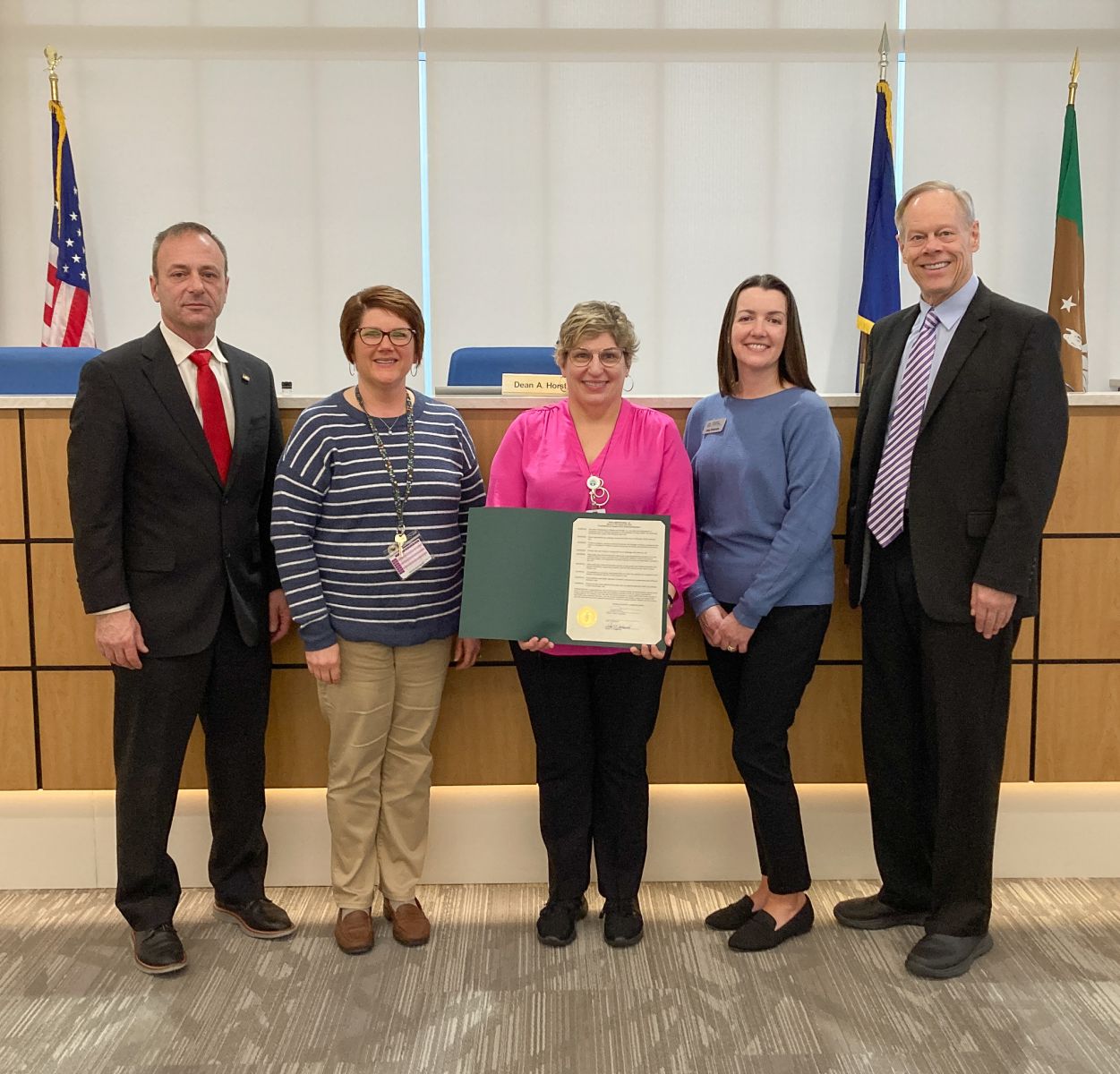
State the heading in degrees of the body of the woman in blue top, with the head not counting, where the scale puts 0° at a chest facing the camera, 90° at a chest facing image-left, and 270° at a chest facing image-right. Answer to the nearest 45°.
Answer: approximately 45°

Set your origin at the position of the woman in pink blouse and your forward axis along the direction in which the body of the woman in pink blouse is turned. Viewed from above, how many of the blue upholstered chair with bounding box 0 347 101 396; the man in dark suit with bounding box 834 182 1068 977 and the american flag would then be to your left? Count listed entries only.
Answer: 1

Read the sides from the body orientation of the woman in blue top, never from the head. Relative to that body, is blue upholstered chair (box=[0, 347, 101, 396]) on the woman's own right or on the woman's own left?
on the woman's own right

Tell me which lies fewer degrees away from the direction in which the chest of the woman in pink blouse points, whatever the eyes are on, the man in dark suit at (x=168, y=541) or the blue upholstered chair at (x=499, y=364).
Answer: the man in dark suit

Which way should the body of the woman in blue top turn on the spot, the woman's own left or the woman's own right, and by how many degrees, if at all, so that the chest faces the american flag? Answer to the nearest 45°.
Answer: approximately 90° to the woman's own right

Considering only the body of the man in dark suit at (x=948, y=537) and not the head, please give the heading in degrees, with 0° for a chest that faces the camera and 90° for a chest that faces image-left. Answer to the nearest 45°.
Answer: approximately 45°

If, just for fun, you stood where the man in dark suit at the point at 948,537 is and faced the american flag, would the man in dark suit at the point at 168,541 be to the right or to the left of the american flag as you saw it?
left

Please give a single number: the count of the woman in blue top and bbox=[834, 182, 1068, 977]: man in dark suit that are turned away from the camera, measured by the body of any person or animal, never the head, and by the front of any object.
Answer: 0

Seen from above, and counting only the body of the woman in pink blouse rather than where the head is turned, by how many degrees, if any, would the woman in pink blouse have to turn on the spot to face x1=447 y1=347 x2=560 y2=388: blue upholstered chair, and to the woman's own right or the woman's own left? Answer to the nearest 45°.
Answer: approximately 180°

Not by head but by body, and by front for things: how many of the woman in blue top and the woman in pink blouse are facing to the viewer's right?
0
